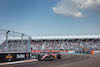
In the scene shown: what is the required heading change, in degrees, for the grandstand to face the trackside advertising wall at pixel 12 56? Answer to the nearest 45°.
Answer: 0° — it already faces it

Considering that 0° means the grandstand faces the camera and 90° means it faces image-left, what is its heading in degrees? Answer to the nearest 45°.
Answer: approximately 0°
